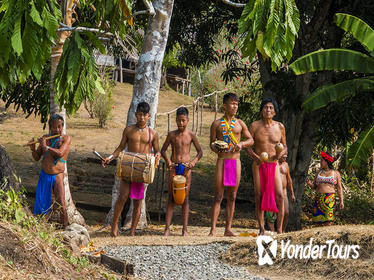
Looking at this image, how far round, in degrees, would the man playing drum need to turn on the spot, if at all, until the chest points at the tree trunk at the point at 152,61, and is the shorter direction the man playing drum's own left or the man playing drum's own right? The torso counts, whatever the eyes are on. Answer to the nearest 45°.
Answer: approximately 180°

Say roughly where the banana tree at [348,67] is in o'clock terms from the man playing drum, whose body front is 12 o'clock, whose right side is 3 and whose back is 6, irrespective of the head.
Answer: The banana tree is roughly at 8 o'clock from the man playing drum.

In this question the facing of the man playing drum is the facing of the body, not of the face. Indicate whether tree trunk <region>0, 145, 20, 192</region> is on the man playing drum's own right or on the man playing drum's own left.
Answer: on the man playing drum's own right

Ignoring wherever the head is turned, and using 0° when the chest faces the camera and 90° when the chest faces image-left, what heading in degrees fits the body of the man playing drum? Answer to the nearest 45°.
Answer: approximately 0°

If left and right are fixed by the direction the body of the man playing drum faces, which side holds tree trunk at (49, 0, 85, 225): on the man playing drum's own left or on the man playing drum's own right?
on the man playing drum's own right
